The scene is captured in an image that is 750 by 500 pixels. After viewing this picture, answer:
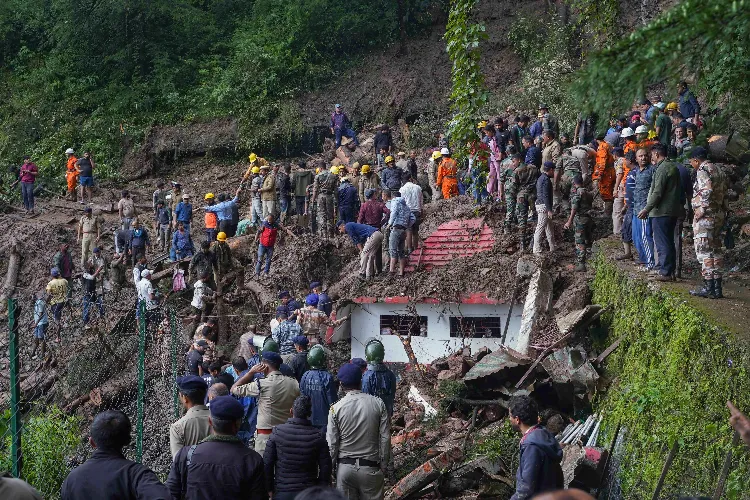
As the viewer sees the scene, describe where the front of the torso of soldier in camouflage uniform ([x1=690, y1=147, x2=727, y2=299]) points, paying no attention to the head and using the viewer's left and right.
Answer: facing to the left of the viewer

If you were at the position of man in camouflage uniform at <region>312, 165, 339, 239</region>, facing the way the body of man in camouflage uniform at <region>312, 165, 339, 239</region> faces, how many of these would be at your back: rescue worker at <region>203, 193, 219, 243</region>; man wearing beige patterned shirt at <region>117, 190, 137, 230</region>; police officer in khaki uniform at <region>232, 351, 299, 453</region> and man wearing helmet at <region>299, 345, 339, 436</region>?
2

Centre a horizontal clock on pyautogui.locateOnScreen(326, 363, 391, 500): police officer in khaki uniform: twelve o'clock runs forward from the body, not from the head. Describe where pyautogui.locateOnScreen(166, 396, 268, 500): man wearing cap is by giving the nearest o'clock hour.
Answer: The man wearing cap is roughly at 7 o'clock from the police officer in khaki uniform.

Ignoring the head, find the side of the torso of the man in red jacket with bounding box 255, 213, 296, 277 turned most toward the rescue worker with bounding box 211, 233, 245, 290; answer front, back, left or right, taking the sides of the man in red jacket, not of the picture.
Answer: right

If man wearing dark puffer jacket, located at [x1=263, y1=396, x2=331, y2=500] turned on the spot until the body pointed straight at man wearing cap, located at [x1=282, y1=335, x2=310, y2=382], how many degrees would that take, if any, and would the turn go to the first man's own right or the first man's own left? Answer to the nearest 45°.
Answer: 0° — they already face them

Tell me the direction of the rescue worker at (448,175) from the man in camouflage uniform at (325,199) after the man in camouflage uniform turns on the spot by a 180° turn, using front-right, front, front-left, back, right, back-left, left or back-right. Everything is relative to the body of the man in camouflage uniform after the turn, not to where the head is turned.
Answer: left

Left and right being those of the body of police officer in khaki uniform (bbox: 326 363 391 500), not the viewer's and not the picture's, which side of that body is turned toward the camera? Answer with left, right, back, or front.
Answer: back

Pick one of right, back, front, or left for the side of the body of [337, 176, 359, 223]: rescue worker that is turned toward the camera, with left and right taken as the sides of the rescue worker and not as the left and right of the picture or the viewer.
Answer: back

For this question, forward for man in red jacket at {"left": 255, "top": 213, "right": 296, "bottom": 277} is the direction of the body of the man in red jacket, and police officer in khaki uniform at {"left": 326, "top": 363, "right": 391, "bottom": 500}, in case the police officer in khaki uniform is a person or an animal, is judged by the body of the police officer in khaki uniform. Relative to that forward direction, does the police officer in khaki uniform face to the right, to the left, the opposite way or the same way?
the opposite way

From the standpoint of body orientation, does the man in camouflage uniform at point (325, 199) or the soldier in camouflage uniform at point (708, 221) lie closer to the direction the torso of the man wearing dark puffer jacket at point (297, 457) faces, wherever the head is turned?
the man in camouflage uniform

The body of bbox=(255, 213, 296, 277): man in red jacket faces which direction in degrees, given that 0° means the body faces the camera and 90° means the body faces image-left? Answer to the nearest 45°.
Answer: approximately 0°

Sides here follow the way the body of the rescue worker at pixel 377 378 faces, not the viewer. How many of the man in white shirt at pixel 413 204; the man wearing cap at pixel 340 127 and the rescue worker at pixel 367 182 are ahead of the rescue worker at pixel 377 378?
3

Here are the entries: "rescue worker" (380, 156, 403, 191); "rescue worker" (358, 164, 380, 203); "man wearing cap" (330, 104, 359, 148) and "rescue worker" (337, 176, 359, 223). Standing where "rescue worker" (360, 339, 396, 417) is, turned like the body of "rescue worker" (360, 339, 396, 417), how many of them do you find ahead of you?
4

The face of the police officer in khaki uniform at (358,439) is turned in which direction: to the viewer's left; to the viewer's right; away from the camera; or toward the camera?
away from the camera
